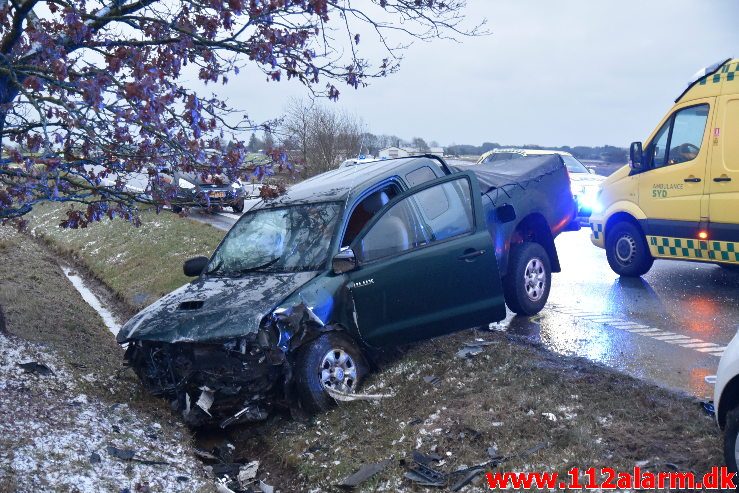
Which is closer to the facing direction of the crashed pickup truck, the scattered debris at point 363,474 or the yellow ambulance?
the scattered debris

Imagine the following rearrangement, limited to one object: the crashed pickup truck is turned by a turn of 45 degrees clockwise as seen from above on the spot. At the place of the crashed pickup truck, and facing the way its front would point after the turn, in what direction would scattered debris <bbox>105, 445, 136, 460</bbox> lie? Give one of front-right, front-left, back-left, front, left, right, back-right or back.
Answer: front-left

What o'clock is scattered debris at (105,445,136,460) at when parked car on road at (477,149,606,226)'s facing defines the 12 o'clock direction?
The scattered debris is roughly at 2 o'clock from the parked car on road.

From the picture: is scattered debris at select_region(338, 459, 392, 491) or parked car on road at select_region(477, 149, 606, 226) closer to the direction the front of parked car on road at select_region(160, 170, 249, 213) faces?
the scattered debris

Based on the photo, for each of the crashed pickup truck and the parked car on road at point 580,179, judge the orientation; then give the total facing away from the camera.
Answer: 0

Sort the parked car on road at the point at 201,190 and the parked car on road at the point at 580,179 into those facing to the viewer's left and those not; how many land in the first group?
0

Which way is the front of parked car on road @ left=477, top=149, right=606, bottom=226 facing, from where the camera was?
facing the viewer and to the right of the viewer

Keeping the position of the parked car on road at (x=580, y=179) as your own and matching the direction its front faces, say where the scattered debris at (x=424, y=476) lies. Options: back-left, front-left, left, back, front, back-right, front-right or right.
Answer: front-right

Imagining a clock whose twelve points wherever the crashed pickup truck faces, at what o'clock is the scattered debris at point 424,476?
The scattered debris is roughly at 10 o'clock from the crashed pickup truck.

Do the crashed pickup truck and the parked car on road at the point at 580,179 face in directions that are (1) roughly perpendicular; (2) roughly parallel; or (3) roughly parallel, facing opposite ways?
roughly perpendicular

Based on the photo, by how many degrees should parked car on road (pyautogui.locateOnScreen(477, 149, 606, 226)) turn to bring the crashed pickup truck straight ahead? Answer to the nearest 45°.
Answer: approximately 45° to its right

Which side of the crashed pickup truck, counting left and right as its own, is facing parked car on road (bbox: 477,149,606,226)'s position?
back

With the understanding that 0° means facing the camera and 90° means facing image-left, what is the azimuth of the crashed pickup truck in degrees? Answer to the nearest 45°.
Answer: approximately 45°
